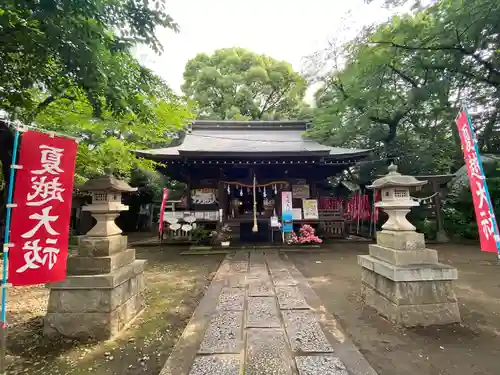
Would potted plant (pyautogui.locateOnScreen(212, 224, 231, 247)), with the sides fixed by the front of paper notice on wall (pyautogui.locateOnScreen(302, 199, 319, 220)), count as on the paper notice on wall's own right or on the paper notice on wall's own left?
on the paper notice on wall's own right

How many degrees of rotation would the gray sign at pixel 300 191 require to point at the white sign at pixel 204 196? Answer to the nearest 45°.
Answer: approximately 90° to its right

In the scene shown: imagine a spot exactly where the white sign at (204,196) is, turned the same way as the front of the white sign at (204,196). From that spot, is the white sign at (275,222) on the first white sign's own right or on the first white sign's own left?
on the first white sign's own left

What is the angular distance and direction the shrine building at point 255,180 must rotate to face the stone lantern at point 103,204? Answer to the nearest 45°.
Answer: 0° — it already faces it

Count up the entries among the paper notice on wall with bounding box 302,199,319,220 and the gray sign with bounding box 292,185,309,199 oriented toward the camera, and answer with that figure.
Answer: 2
